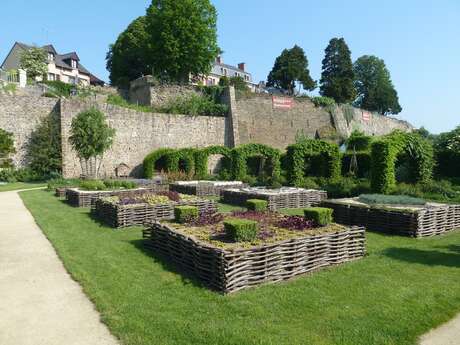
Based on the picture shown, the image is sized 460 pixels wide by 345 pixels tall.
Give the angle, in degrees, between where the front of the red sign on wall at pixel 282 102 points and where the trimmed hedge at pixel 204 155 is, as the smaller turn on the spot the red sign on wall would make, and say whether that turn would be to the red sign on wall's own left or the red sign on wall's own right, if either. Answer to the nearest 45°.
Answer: approximately 45° to the red sign on wall's own right

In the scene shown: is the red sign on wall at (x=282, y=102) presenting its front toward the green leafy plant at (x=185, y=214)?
yes

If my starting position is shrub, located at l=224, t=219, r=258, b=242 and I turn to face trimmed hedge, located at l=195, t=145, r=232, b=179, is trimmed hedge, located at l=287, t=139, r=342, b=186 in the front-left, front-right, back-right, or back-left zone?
front-right

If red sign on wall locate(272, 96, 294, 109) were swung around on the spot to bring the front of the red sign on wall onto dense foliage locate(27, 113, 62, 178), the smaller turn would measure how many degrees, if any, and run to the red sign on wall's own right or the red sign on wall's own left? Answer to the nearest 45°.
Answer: approximately 45° to the red sign on wall's own right

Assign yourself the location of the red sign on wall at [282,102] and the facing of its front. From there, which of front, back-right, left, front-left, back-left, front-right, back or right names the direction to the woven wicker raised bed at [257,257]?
front

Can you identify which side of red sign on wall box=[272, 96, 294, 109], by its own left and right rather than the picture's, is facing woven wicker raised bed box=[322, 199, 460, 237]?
front

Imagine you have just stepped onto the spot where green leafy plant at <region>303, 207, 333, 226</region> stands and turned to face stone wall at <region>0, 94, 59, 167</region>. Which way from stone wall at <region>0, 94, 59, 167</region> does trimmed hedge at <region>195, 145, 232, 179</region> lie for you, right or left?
right

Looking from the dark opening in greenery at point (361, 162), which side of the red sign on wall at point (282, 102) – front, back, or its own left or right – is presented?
front

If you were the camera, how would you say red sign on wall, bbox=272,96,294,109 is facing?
facing the viewer

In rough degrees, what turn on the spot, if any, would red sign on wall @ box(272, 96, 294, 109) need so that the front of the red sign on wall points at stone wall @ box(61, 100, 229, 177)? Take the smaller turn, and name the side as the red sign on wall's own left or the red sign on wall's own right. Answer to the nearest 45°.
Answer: approximately 45° to the red sign on wall's own right

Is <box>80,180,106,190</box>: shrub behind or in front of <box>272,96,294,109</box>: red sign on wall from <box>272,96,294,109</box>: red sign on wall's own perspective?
in front

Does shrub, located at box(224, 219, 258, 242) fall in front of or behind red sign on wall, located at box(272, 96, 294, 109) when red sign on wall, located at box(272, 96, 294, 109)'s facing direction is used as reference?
in front

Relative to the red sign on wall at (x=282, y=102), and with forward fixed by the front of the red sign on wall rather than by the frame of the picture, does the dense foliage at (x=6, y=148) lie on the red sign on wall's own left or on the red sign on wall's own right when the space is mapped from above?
on the red sign on wall's own right

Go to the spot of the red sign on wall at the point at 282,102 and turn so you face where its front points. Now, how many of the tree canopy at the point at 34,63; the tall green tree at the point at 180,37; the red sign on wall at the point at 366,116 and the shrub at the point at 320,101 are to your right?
2

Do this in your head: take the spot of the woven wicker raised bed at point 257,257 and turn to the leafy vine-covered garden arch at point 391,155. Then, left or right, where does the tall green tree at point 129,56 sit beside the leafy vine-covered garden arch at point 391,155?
left

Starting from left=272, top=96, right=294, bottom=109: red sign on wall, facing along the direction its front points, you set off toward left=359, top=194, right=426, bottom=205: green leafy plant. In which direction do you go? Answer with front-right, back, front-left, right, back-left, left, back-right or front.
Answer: front

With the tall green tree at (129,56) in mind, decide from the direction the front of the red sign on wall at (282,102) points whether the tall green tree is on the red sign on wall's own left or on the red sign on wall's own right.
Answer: on the red sign on wall's own right

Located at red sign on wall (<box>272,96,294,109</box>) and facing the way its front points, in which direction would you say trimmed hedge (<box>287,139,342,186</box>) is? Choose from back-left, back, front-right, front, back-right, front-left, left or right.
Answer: front

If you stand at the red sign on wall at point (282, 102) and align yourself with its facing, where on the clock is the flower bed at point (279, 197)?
The flower bed is roughly at 12 o'clock from the red sign on wall.

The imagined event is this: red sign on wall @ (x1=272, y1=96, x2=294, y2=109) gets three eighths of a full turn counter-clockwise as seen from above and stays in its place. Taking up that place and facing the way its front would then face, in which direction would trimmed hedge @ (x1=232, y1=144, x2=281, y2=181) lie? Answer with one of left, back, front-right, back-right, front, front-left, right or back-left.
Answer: back-right

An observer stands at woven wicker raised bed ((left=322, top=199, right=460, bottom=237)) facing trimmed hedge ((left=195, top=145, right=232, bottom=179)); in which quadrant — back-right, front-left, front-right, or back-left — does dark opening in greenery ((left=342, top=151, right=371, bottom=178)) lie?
front-right
